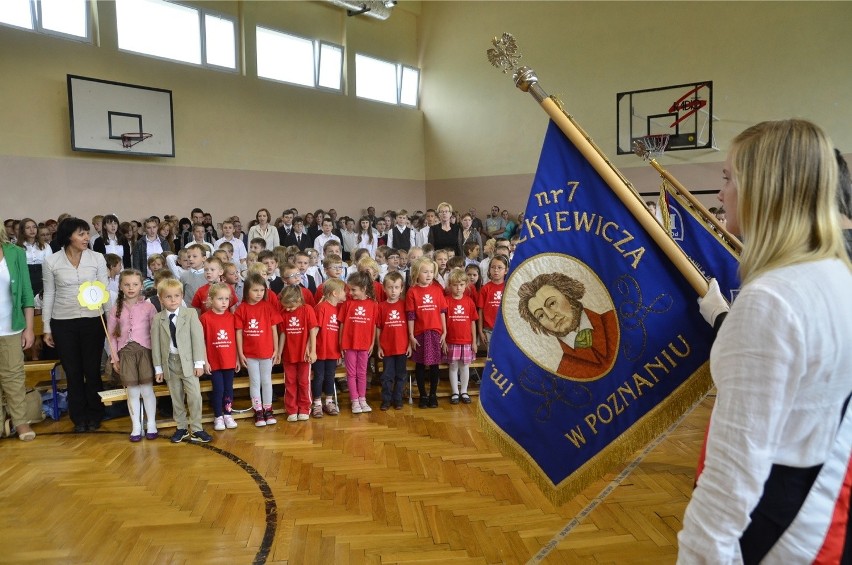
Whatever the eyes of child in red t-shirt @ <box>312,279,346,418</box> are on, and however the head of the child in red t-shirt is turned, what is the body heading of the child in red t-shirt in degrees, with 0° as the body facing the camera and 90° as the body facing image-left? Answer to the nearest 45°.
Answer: approximately 315°

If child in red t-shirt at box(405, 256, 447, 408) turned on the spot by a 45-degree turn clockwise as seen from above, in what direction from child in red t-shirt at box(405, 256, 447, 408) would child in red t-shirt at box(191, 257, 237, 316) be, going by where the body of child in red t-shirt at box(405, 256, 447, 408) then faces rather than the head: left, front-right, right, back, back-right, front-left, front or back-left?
front-right

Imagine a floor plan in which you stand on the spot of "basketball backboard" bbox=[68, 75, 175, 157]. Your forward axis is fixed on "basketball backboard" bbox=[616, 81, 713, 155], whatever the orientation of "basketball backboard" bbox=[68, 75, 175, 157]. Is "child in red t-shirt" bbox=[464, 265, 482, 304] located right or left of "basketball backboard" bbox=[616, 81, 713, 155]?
right

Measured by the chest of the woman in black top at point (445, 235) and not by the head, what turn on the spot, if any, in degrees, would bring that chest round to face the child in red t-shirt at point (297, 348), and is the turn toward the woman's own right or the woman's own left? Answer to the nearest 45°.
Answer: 0° — they already face them

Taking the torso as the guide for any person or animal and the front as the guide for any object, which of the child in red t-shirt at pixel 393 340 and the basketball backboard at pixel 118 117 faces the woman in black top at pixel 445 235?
the basketball backboard

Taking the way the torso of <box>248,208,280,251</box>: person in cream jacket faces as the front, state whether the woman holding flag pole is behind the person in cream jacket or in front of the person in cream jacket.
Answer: in front

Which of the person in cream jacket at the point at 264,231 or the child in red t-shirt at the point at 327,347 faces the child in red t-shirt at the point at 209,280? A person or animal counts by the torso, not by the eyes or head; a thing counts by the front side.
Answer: the person in cream jacket

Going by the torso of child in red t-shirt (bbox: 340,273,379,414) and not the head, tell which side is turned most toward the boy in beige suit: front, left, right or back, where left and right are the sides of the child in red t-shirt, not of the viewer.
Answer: right

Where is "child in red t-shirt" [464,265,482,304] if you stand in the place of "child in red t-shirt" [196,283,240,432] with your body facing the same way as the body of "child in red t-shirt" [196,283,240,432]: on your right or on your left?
on your left

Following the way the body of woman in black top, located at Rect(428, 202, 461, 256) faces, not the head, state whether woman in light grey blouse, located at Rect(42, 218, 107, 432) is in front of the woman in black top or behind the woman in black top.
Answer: in front

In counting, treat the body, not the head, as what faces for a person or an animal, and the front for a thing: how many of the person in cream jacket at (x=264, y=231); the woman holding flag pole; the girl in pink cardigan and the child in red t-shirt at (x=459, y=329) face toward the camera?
3

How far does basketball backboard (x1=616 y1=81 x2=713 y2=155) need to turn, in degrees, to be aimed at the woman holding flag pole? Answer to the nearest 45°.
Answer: approximately 45° to its left

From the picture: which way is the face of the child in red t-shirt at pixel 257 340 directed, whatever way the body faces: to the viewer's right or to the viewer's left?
to the viewer's right
